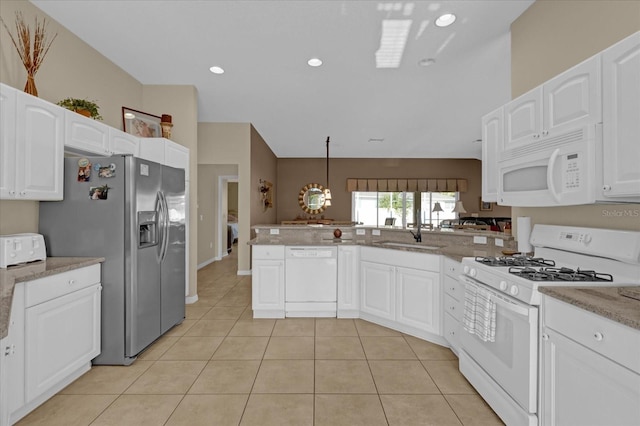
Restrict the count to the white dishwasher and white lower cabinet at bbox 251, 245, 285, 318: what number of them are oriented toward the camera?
2

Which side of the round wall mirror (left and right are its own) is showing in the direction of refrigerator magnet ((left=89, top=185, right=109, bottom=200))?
front

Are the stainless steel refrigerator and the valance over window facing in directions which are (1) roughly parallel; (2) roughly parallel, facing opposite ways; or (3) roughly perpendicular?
roughly perpendicular

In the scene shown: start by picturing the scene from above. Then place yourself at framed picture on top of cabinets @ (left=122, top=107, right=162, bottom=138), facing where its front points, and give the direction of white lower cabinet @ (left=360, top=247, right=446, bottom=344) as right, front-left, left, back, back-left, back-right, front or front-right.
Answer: front

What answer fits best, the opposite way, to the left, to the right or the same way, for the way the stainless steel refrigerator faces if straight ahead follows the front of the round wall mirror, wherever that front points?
to the left

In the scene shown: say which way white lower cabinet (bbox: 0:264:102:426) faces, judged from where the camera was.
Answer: facing the viewer and to the right of the viewer

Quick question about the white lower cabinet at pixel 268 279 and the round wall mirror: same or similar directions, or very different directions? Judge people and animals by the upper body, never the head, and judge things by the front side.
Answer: same or similar directions

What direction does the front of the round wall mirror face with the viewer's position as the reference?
facing the viewer

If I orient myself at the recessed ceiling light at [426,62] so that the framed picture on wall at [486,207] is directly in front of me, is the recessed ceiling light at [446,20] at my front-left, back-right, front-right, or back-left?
back-right

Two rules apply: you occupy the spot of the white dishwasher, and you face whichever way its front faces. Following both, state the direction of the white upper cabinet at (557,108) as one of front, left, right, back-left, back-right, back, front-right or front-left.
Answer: front-left

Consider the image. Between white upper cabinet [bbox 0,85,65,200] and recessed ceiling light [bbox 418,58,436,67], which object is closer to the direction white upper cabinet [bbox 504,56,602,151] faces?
the white upper cabinet

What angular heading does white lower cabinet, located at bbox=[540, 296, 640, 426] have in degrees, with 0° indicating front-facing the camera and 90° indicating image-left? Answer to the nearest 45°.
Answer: approximately 45°

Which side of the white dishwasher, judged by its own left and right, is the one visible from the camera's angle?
front

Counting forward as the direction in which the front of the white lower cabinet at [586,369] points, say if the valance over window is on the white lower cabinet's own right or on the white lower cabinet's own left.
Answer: on the white lower cabinet's own right

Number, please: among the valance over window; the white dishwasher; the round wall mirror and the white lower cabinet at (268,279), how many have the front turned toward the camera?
4

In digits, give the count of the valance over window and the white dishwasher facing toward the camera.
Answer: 2

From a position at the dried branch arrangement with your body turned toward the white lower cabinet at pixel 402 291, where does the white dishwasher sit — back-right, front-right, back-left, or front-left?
front-left

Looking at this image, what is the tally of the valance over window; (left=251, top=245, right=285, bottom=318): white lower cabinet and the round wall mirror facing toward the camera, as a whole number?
3

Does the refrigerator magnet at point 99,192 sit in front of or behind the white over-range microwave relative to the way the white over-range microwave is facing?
in front
